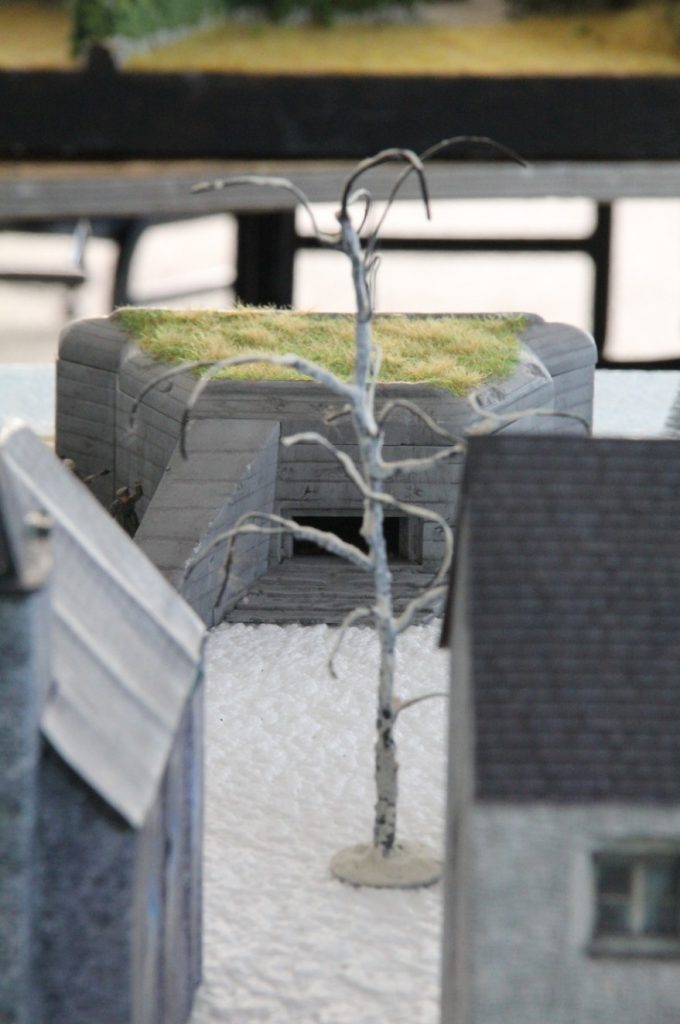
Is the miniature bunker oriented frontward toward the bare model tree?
yes

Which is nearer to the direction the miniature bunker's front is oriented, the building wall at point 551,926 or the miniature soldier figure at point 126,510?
the building wall

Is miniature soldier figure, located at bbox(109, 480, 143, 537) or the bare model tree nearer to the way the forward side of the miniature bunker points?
the bare model tree

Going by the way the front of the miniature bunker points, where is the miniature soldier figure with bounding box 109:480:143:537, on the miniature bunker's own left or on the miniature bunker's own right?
on the miniature bunker's own right

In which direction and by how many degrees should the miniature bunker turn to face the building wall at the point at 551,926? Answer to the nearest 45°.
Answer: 0° — it already faces it

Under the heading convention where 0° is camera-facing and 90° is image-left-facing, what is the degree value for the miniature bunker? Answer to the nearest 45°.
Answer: approximately 0°
